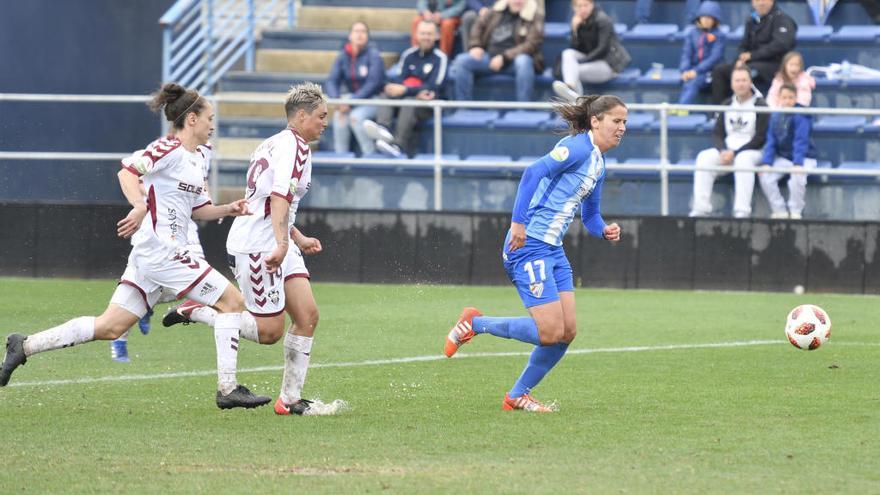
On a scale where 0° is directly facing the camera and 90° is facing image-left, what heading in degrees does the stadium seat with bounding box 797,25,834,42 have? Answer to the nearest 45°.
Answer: approximately 0°

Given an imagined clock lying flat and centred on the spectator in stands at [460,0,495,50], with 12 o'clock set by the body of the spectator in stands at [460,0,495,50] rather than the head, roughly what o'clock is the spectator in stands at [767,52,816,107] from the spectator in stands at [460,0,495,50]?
the spectator in stands at [767,52,816,107] is roughly at 10 o'clock from the spectator in stands at [460,0,495,50].

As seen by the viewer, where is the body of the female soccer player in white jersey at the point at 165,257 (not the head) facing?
to the viewer's right

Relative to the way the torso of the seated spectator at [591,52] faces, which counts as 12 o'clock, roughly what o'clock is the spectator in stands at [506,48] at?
The spectator in stands is roughly at 2 o'clock from the seated spectator.

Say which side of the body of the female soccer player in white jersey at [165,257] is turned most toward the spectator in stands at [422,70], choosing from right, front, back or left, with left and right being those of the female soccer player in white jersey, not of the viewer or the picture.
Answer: left

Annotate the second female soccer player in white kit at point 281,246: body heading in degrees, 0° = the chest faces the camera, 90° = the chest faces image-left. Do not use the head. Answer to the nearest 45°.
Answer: approximately 270°

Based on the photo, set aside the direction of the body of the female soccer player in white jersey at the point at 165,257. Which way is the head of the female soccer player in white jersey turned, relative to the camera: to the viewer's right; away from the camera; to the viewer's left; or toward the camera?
to the viewer's right

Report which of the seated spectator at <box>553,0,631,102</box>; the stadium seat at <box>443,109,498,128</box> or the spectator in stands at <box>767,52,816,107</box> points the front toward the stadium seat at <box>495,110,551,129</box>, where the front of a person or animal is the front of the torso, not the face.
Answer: the seated spectator
